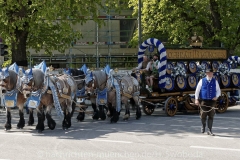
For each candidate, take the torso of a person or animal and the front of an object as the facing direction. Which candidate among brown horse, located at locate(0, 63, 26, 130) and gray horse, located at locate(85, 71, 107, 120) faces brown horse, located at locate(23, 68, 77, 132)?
gray horse, located at locate(85, 71, 107, 120)

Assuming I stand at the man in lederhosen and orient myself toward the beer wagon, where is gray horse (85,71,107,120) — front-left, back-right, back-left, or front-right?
front-left

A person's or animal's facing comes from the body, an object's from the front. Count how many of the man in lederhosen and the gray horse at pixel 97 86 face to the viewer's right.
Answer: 0

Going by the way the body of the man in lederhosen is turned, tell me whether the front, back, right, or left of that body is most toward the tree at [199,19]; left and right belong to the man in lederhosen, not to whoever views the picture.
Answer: back

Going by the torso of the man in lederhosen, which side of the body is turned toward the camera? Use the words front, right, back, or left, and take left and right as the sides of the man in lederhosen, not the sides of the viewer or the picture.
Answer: front

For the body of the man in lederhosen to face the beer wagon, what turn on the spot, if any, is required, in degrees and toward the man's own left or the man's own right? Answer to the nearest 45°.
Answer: approximately 180°

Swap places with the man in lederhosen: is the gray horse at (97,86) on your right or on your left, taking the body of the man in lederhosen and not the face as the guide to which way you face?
on your right

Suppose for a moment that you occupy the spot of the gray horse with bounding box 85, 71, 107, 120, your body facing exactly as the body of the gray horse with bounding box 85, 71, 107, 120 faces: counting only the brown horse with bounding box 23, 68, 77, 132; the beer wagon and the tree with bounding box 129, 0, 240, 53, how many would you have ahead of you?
1

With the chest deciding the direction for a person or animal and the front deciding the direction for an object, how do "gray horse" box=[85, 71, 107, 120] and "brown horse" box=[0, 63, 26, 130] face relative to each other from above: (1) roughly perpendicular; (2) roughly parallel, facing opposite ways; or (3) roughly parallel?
roughly parallel

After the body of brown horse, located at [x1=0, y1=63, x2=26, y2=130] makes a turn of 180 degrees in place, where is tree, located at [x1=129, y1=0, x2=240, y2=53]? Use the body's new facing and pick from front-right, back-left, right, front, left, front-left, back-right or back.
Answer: front

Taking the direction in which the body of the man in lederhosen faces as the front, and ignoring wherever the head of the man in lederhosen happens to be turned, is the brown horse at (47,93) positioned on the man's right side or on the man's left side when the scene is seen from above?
on the man's right side

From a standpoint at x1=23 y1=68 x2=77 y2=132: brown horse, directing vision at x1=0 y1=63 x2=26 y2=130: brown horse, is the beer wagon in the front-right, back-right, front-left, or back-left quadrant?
back-right

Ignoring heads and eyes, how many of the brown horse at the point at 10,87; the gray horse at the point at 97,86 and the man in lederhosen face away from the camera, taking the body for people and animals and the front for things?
0

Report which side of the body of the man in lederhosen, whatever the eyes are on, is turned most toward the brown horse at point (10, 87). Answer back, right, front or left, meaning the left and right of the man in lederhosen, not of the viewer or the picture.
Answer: right
